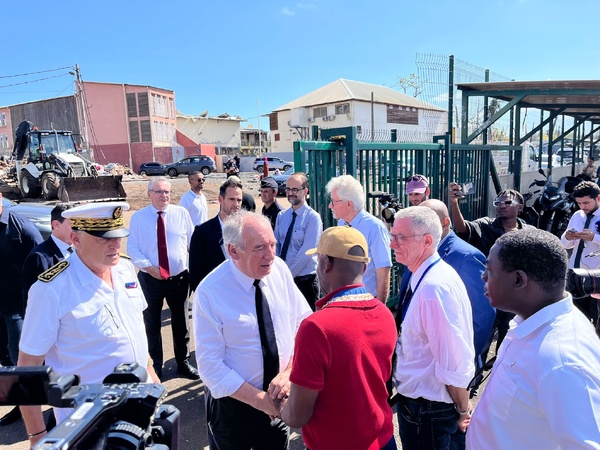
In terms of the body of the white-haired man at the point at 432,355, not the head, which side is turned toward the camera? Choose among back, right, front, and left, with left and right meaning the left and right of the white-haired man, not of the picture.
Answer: left

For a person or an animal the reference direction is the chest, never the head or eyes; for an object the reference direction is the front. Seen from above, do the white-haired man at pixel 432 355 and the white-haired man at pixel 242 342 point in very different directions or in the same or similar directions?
very different directions

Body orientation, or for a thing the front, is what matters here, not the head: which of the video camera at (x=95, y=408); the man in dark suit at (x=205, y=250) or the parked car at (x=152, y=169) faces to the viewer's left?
the parked car

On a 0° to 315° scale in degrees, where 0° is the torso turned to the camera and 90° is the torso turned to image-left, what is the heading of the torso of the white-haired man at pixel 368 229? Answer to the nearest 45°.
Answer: approximately 90°

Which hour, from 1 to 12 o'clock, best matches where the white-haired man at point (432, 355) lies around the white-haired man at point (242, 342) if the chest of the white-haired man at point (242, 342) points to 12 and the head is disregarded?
the white-haired man at point (432, 355) is roughly at 11 o'clock from the white-haired man at point (242, 342).

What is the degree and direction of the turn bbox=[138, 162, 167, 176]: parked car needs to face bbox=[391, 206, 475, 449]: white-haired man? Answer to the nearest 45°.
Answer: approximately 90° to its right

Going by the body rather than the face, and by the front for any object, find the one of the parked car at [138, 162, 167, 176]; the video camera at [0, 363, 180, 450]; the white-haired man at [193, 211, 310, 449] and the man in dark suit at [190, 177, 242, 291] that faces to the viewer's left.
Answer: the parked car

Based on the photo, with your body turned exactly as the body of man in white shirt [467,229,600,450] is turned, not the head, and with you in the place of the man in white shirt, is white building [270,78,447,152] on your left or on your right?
on your right

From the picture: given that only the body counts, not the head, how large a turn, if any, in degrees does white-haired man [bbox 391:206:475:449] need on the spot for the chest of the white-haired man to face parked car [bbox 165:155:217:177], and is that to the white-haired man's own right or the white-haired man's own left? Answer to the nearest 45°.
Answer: approximately 45° to the white-haired man's own right

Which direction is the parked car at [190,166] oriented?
to the viewer's left

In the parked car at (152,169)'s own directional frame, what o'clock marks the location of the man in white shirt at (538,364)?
The man in white shirt is roughly at 9 o'clock from the parked car.

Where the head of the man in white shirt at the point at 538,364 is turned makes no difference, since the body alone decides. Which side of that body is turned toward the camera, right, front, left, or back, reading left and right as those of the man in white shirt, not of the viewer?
left

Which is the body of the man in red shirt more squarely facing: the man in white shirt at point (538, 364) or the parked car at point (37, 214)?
the parked car

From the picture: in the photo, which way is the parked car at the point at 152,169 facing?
to the viewer's left
